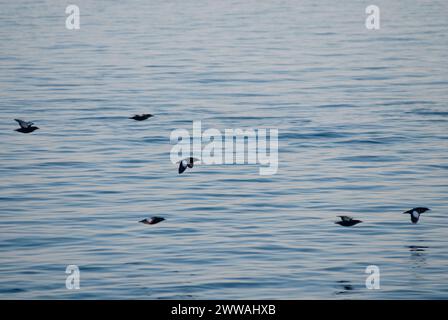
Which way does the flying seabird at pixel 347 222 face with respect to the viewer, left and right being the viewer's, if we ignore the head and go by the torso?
facing to the right of the viewer

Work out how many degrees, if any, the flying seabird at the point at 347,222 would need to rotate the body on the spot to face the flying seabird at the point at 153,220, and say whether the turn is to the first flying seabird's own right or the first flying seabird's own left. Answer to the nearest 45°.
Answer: approximately 180°
